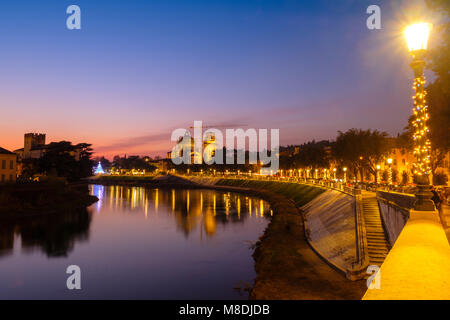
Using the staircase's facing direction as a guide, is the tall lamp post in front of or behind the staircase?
in front

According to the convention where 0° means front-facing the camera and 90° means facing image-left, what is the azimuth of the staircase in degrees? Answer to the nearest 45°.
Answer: approximately 0°
